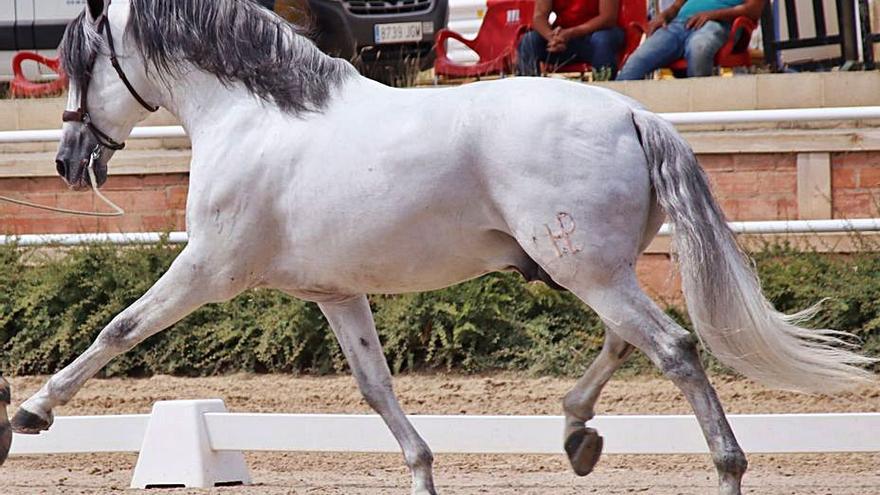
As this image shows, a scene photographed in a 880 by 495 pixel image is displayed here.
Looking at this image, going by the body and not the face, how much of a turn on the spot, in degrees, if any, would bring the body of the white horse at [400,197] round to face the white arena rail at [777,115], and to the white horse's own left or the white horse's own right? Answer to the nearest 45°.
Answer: approximately 135° to the white horse's own right

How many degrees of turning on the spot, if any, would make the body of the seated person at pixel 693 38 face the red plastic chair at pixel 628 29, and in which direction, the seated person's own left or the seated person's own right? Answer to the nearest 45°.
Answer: approximately 90° to the seated person's own right

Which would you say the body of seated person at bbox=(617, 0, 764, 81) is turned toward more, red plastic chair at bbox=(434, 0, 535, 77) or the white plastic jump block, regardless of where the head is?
the white plastic jump block

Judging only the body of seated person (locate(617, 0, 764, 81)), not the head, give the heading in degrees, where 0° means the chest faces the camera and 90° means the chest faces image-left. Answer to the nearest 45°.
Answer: approximately 45°

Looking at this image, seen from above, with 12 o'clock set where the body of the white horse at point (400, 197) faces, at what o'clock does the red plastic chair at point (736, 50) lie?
The red plastic chair is roughly at 4 o'clock from the white horse.

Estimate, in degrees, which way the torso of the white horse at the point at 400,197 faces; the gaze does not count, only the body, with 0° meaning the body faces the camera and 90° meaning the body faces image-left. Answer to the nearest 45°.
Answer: approximately 90°

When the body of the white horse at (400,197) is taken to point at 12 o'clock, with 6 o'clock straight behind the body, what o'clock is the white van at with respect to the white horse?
The white van is roughly at 2 o'clock from the white horse.
